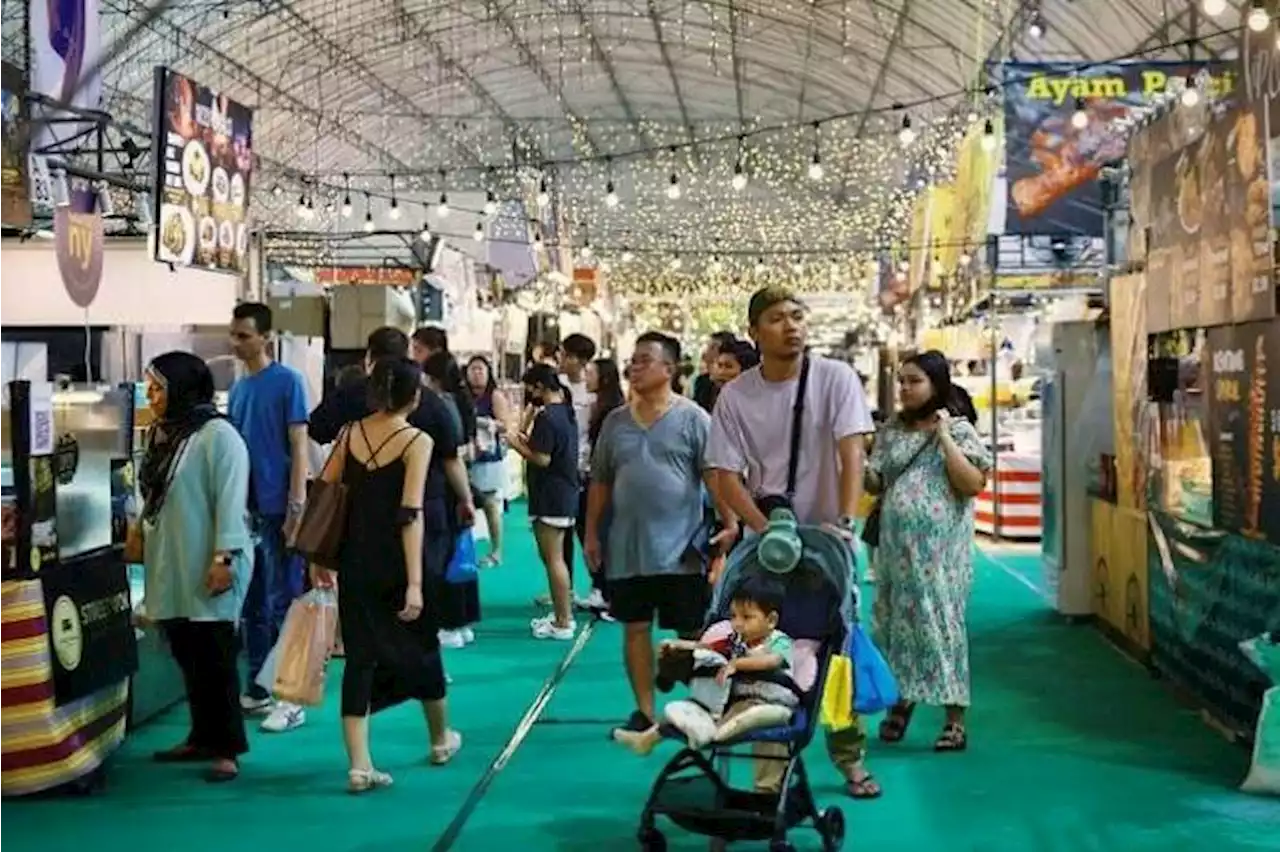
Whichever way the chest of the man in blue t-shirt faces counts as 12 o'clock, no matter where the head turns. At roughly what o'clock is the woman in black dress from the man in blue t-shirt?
The woman in black dress is roughly at 10 o'clock from the man in blue t-shirt.

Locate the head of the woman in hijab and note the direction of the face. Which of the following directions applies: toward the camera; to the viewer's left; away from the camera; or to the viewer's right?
to the viewer's left

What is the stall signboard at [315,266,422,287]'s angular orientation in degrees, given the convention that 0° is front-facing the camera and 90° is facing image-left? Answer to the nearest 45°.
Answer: approximately 0°

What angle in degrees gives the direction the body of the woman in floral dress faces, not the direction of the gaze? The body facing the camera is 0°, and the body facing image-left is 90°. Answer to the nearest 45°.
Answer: approximately 45°

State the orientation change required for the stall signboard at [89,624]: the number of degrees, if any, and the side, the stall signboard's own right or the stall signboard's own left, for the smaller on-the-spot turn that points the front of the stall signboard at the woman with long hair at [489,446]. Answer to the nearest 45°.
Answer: approximately 90° to the stall signboard's own left

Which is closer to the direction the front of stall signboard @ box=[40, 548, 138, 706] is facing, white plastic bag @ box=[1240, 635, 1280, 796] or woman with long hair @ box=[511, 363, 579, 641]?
the white plastic bag
